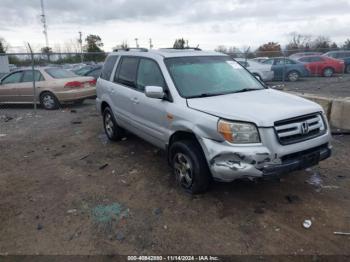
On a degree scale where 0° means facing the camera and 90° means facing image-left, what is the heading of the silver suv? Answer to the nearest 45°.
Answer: approximately 315°

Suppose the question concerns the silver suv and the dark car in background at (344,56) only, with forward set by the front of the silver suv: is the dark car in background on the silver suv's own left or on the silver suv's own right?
on the silver suv's own left

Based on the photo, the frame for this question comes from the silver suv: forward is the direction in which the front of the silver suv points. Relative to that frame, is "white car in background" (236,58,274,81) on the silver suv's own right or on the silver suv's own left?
on the silver suv's own left

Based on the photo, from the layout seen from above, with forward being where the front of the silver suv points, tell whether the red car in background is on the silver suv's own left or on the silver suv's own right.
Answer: on the silver suv's own left
